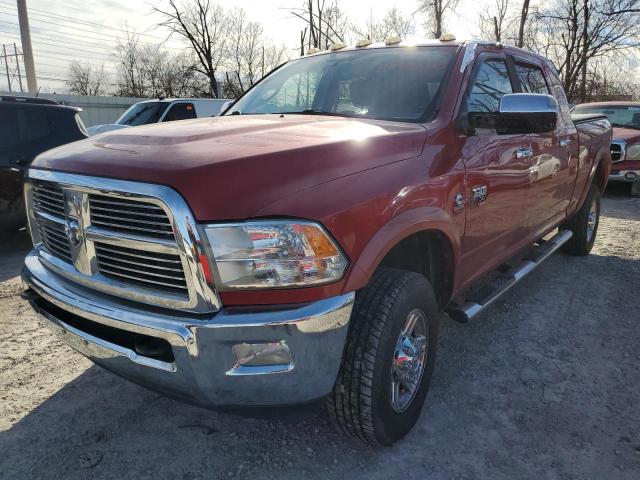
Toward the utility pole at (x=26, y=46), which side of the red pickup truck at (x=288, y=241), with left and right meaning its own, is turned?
right

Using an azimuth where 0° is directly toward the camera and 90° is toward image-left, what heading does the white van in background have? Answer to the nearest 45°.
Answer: approximately 45°

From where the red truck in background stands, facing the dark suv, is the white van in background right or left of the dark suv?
right

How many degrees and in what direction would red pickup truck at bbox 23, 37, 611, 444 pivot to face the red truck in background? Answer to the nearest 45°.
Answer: approximately 180°

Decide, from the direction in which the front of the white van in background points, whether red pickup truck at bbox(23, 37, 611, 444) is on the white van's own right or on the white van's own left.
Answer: on the white van's own left

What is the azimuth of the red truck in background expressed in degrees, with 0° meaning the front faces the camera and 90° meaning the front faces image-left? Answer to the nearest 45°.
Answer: approximately 45°
